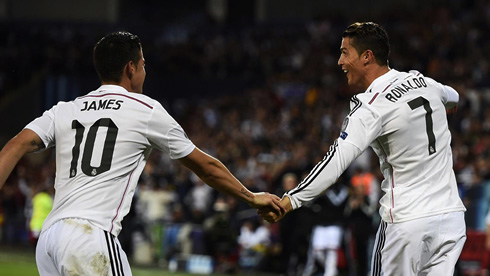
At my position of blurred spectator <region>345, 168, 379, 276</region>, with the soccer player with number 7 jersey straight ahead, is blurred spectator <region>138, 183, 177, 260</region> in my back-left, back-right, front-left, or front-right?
back-right

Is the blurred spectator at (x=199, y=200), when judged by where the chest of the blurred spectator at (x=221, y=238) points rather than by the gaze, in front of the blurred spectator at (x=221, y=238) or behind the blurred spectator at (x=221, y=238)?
behind

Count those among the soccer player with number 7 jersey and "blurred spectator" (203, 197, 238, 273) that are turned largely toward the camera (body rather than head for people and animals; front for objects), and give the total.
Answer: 1

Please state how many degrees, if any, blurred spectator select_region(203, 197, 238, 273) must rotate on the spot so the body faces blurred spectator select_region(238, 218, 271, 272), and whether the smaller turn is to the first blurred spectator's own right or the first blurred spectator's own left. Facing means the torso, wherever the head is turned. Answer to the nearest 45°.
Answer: approximately 45° to the first blurred spectator's own left

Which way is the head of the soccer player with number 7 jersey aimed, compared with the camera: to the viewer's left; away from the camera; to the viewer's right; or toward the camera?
to the viewer's left

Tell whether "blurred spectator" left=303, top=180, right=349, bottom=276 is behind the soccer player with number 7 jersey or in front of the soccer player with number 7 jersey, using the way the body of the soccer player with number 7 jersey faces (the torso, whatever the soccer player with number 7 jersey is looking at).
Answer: in front

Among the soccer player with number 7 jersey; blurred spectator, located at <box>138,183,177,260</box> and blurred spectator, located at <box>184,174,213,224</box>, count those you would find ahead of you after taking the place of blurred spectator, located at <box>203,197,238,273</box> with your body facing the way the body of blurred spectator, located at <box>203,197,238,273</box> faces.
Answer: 1

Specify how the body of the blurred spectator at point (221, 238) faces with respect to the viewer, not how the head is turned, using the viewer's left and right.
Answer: facing the viewer

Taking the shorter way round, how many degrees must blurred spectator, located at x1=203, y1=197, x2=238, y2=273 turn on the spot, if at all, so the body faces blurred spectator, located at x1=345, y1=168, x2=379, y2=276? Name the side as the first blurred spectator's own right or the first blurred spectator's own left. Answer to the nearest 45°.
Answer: approximately 45° to the first blurred spectator's own left

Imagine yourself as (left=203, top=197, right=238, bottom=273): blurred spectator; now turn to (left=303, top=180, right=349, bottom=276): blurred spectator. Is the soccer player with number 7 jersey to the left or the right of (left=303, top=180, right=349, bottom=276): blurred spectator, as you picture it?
right

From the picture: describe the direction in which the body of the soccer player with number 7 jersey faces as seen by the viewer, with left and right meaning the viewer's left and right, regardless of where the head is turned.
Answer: facing away from the viewer and to the left of the viewer
